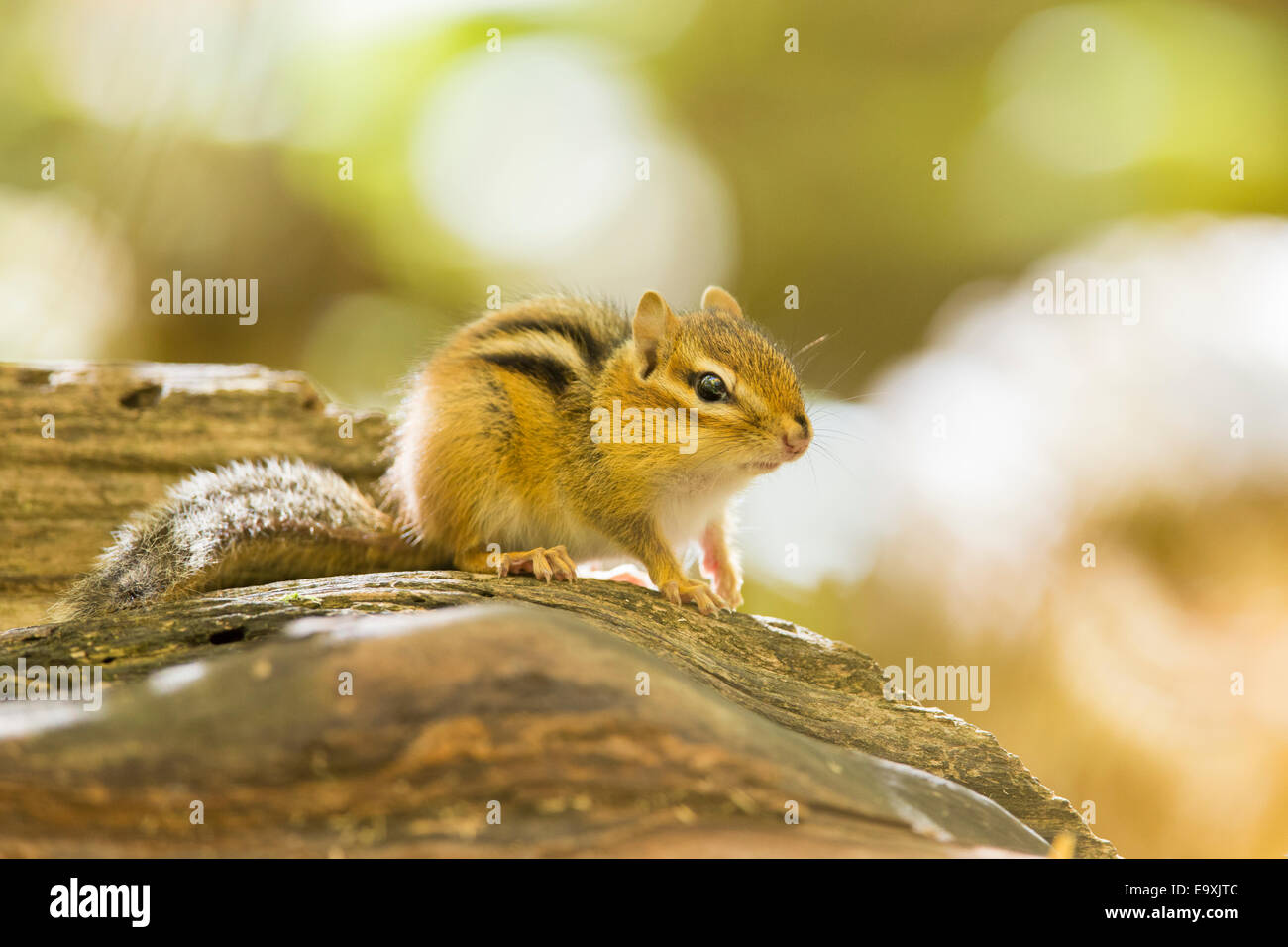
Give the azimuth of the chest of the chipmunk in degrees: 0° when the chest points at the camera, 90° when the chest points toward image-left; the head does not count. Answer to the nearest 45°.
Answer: approximately 270°
